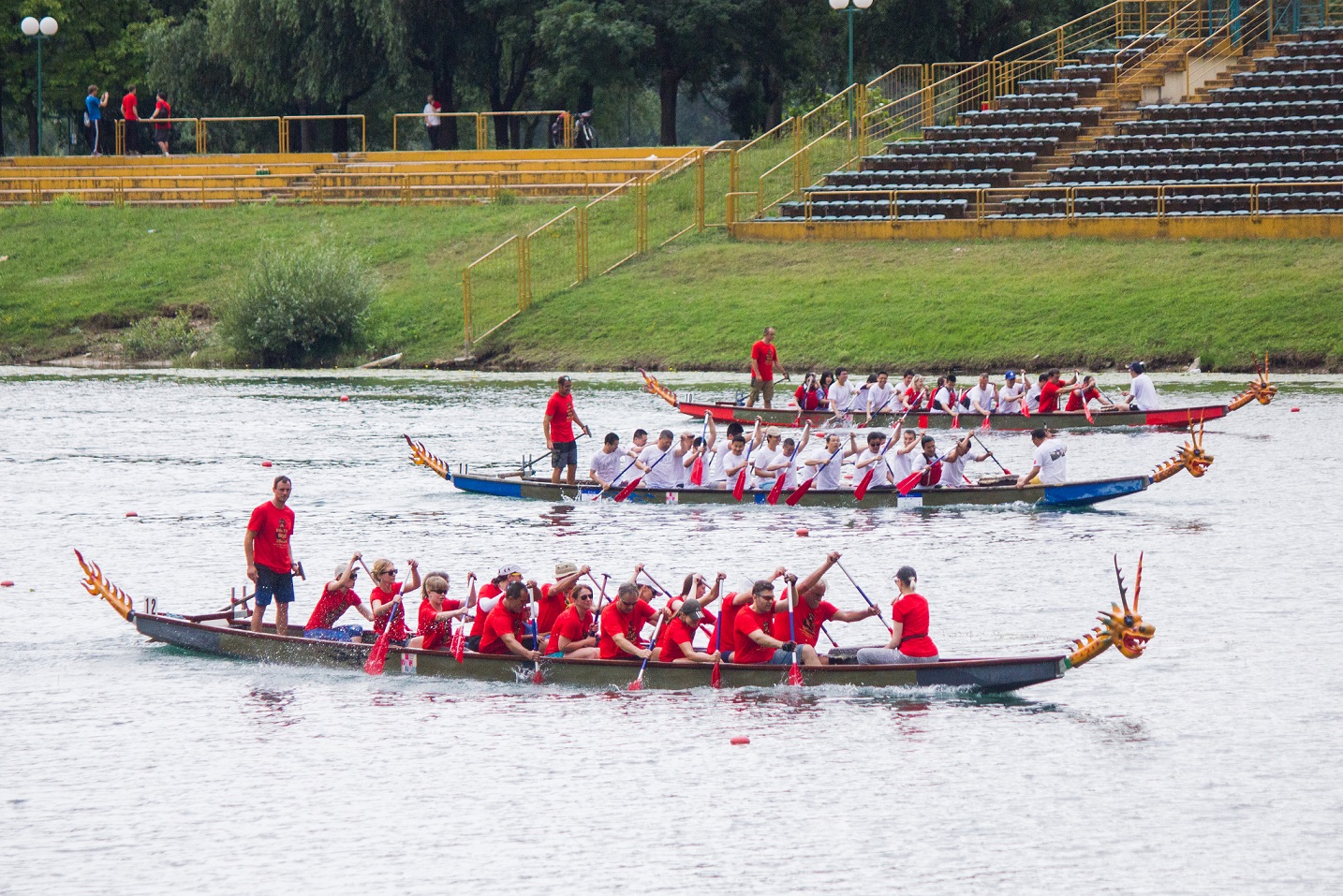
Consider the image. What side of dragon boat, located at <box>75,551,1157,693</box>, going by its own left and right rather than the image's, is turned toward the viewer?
right

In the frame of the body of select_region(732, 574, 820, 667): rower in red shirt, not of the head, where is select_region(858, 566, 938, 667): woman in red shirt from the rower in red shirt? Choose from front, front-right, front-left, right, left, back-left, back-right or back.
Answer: front-left

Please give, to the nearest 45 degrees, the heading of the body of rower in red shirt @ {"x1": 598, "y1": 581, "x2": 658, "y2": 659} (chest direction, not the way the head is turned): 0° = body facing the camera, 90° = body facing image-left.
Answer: approximately 315°

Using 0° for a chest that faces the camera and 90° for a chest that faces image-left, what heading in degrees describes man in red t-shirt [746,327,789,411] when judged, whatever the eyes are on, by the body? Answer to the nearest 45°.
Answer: approximately 315°

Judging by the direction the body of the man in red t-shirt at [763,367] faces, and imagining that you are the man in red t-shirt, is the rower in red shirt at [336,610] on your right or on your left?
on your right

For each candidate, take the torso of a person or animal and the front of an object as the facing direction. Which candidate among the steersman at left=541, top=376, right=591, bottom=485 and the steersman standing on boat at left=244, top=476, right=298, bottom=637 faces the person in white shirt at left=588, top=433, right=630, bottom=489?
the steersman at left=541, top=376, right=591, bottom=485

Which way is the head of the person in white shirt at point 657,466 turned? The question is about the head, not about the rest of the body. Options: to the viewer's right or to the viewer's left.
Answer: to the viewer's right

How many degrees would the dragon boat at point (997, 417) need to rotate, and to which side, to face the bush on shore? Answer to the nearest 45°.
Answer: approximately 135° to its left

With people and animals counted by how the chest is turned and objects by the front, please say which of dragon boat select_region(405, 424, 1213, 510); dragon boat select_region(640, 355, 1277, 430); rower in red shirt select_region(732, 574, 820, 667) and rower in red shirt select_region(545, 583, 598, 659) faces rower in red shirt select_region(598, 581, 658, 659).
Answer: rower in red shirt select_region(545, 583, 598, 659)

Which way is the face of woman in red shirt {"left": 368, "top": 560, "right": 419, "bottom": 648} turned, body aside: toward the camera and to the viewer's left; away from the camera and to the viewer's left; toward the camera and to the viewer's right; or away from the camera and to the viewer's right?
toward the camera and to the viewer's right

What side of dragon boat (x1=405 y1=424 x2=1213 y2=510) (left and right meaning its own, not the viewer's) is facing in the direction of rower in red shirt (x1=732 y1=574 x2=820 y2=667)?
right

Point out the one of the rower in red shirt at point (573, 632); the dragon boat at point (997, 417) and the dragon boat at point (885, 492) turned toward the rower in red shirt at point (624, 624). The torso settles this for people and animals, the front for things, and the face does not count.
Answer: the rower in red shirt at point (573, 632)
